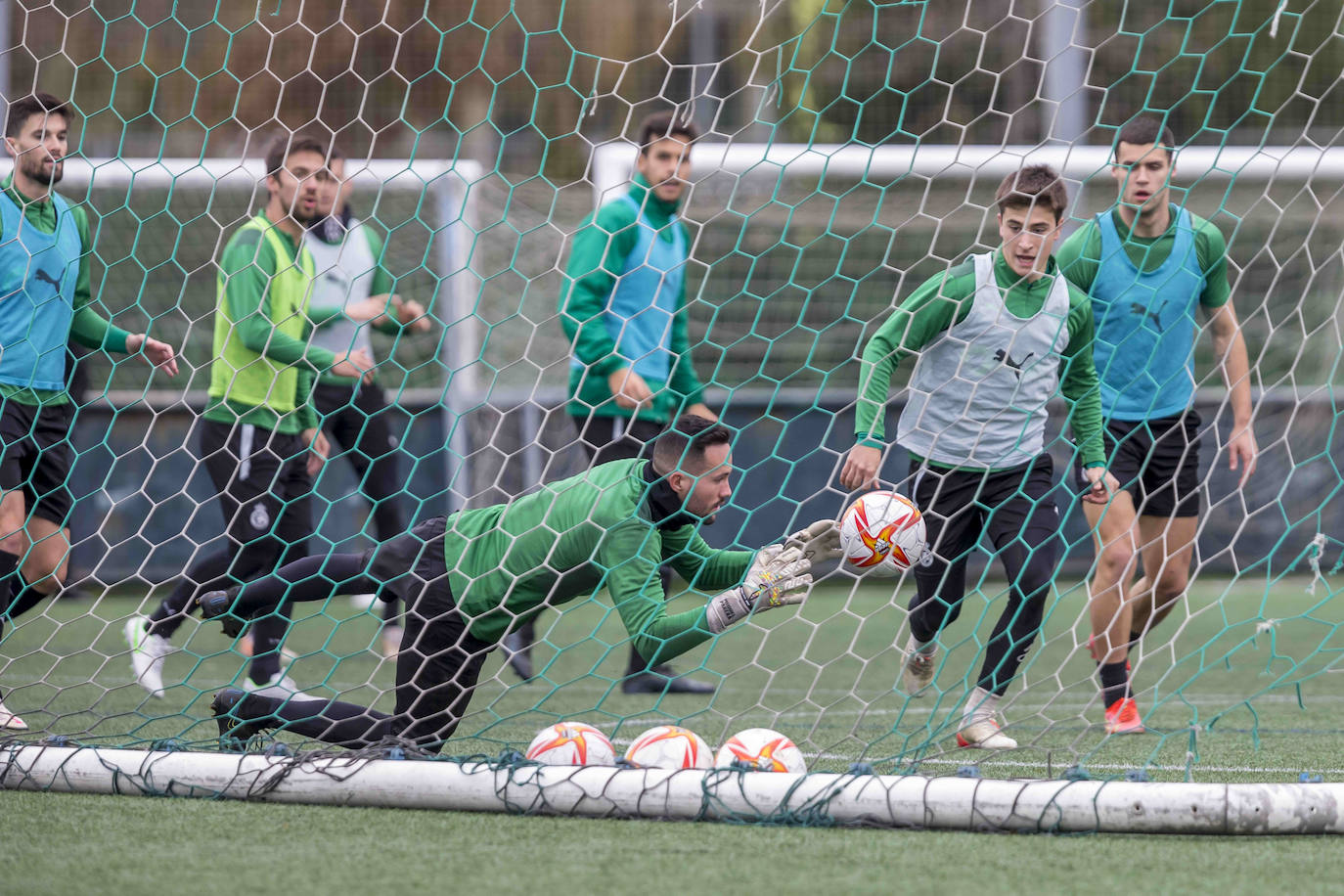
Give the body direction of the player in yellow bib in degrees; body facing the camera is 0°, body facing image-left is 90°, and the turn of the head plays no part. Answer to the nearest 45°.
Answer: approximately 315°

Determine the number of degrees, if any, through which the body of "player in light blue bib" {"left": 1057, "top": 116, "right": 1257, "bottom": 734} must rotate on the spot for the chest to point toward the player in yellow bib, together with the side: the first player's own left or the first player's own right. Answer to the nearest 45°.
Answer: approximately 90° to the first player's own right

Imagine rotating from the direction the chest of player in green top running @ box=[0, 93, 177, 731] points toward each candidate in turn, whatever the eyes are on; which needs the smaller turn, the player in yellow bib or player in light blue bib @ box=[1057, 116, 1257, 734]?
the player in light blue bib

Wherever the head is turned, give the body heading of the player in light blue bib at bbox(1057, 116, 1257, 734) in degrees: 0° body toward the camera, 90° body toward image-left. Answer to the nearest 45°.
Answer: approximately 0°

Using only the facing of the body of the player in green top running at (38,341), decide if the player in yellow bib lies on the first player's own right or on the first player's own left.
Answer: on the first player's own left

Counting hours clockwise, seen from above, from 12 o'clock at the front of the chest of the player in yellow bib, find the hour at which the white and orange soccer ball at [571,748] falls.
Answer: The white and orange soccer ball is roughly at 1 o'clock from the player in yellow bib.

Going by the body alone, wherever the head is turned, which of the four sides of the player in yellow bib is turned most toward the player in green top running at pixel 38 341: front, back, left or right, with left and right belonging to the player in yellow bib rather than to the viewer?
right

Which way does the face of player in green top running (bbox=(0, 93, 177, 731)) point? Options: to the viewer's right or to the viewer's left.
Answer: to the viewer's right

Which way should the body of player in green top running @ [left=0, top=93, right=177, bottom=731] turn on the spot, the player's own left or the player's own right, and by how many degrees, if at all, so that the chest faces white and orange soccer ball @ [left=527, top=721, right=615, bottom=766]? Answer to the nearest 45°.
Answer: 0° — they already face it

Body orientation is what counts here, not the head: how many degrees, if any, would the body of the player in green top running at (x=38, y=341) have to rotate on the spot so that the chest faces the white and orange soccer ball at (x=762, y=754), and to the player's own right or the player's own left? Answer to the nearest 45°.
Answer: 0° — they already face it

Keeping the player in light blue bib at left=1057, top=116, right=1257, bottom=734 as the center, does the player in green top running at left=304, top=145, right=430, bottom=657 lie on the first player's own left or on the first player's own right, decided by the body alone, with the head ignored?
on the first player's own right

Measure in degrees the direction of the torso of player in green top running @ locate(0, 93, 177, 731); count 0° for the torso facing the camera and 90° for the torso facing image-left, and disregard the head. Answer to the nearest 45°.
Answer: approximately 315°
